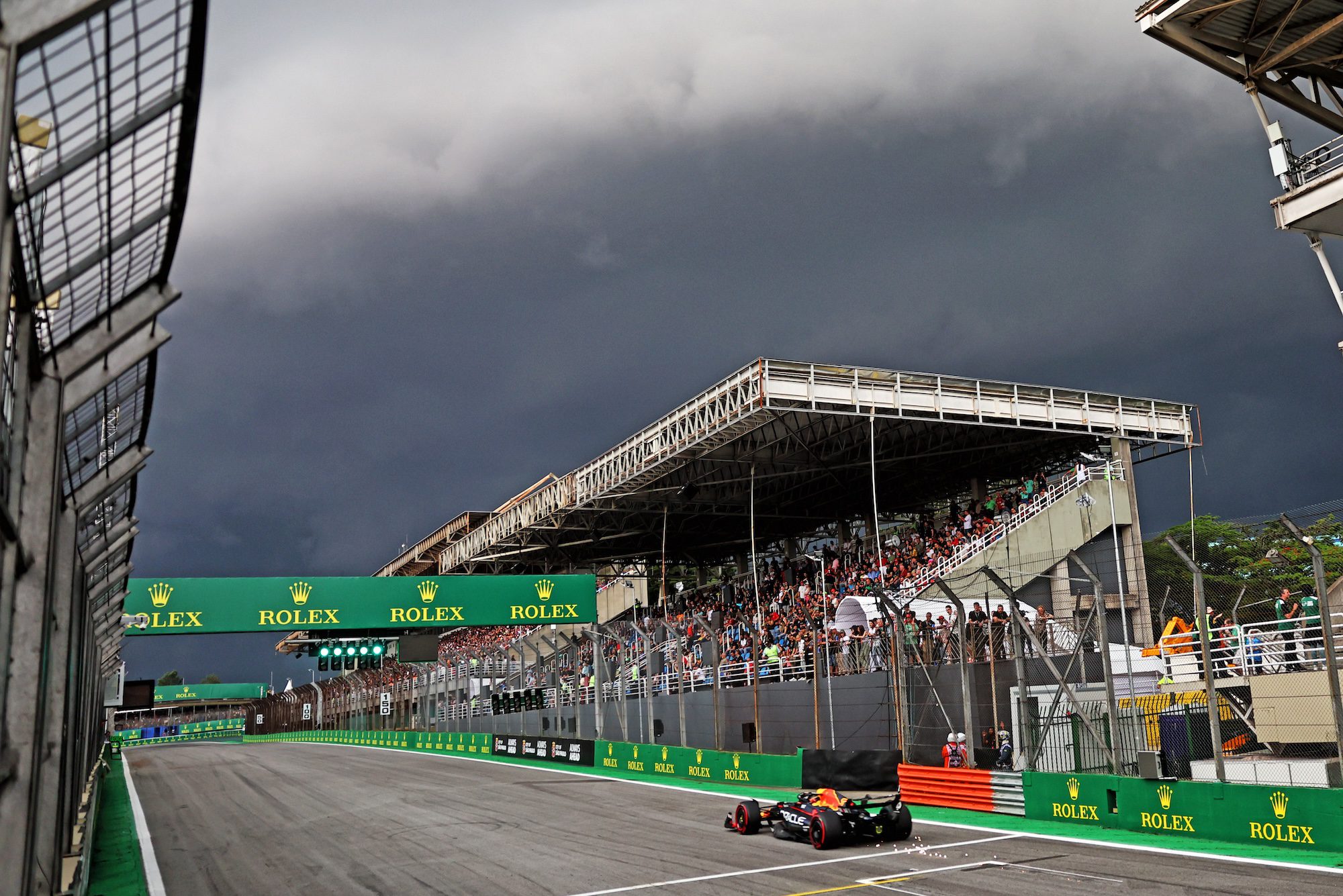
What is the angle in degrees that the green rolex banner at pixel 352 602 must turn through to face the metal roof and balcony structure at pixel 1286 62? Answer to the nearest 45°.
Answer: approximately 45° to its left

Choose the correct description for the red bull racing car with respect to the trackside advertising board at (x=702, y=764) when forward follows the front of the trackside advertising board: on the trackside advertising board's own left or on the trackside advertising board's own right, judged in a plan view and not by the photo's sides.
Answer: on the trackside advertising board's own left

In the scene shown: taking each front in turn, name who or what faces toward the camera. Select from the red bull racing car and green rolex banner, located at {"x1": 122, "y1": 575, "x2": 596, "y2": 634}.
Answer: the green rolex banner

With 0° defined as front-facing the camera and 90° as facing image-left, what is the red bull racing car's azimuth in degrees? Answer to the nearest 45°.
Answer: approximately 135°

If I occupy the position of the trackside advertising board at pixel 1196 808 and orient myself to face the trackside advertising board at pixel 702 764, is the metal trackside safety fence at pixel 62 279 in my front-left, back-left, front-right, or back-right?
back-left

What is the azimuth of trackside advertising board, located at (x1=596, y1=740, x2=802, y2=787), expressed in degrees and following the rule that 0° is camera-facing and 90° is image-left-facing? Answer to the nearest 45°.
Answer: approximately 45°

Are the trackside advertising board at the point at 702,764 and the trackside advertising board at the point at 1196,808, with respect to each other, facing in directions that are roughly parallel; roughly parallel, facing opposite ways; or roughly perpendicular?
roughly parallel

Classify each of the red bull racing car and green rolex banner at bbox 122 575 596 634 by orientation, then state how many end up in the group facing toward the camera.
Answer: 1

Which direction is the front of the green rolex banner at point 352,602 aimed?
toward the camera

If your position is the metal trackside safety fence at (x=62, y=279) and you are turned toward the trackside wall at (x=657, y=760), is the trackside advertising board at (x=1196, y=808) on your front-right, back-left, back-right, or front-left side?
front-right

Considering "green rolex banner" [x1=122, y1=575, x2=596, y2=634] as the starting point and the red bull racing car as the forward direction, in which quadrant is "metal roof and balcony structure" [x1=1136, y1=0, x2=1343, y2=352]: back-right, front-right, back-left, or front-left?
front-left

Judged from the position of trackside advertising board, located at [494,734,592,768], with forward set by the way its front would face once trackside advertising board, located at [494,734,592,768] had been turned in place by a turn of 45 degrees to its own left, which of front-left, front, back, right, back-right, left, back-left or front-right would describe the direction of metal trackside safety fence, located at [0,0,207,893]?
front

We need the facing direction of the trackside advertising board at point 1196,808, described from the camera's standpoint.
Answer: facing the viewer and to the left of the viewer

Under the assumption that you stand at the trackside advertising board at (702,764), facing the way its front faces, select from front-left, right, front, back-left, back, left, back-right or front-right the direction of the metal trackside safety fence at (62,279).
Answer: front-left

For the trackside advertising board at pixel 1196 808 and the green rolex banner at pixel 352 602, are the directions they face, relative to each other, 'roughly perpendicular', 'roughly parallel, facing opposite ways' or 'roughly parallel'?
roughly perpendicular
